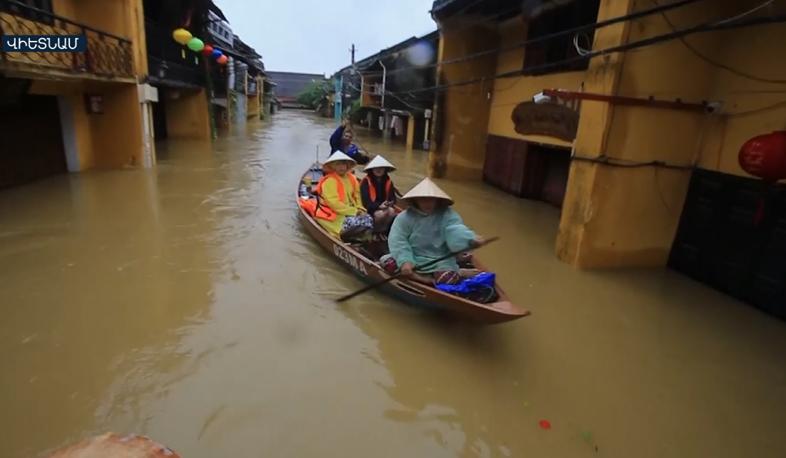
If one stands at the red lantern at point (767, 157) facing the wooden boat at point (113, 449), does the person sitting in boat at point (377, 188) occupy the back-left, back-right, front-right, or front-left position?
front-right

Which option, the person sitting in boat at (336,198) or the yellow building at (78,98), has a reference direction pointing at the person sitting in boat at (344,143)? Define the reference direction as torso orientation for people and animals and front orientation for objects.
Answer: the yellow building

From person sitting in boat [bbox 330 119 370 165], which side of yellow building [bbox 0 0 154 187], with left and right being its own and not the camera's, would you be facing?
front

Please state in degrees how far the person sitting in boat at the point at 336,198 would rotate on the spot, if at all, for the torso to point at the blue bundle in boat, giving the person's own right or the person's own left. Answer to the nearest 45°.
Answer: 0° — they already face it

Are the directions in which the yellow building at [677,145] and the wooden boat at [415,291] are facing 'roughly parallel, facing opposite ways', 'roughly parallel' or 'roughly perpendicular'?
roughly perpendicular

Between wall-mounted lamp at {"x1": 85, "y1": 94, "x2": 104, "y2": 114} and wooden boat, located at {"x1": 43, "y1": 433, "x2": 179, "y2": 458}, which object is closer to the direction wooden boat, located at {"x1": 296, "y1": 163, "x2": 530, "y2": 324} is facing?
the wooden boat

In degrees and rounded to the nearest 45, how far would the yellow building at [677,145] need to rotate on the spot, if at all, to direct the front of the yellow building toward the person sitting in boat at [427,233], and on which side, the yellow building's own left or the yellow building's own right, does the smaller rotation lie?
0° — it already faces them

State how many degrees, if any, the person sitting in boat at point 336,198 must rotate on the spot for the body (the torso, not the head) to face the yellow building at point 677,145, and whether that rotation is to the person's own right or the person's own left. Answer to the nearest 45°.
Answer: approximately 45° to the person's own left

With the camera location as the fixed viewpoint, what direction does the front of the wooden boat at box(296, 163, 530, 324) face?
facing the viewer and to the right of the viewer

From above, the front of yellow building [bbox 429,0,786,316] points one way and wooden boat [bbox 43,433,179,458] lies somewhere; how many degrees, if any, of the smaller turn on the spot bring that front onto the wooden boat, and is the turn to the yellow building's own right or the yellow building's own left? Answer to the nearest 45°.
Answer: approximately 45° to the yellow building's own left

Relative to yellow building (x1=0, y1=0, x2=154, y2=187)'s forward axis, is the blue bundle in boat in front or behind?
in front

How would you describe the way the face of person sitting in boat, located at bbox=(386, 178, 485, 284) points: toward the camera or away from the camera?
toward the camera
